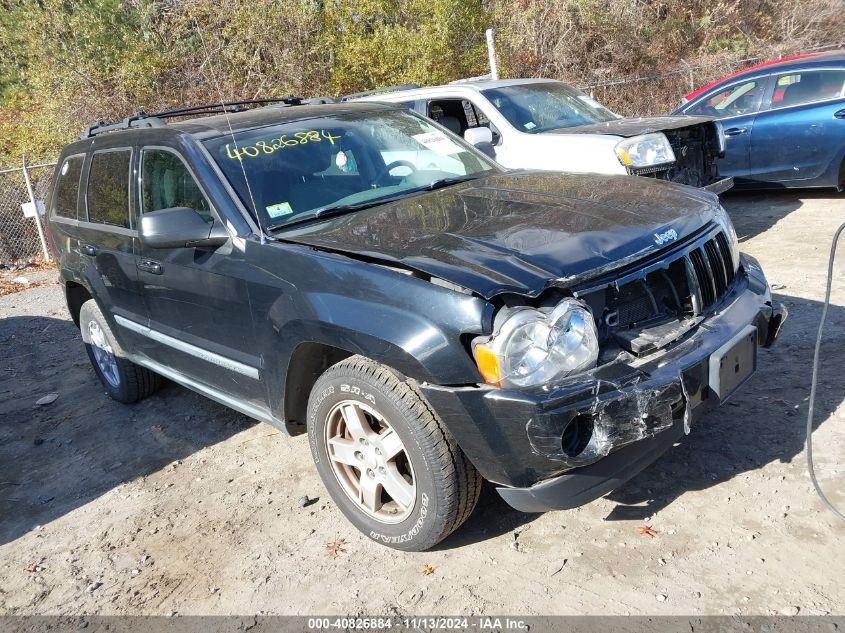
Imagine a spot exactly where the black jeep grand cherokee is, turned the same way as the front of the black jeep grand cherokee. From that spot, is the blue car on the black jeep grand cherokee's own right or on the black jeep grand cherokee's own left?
on the black jeep grand cherokee's own left

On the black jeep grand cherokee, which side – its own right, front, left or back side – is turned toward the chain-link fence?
back

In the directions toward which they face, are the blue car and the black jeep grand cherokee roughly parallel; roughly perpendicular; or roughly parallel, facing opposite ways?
roughly parallel, facing opposite ways

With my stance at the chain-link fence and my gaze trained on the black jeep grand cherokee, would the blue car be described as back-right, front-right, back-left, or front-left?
front-left

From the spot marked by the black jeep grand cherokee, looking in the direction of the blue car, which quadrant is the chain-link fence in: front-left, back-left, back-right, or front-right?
front-left

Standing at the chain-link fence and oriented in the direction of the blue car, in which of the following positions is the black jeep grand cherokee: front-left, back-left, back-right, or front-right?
front-right

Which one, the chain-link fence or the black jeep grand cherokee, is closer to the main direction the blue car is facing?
the chain-link fence

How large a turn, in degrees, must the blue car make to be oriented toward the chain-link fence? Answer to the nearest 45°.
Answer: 0° — it already faces it

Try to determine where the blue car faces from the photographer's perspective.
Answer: facing to the left of the viewer

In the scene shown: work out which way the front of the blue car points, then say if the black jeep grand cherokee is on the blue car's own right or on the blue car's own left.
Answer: on the blue car's own left

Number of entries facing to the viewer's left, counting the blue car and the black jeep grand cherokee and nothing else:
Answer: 1

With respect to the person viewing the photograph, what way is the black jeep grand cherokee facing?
facing the viewer and to the right of the viewer
